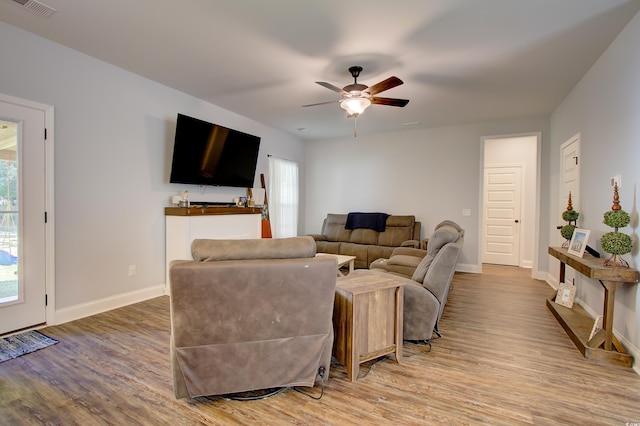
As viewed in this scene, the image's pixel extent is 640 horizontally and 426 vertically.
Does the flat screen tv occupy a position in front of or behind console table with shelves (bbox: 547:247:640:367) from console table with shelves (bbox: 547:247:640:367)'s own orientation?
in front

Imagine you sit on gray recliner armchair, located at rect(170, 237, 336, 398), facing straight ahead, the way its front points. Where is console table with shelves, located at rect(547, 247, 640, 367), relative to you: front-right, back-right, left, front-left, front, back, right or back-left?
right

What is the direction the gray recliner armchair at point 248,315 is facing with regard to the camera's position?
facing away from the viewer

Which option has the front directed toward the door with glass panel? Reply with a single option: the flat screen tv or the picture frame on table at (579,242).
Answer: the picture frame on table

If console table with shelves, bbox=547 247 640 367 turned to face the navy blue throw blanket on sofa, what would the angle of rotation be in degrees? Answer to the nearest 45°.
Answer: approximately 45° to its right

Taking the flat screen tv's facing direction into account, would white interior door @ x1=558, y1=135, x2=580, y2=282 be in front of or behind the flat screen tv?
in front

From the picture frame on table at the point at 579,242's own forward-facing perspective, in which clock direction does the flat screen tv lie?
The flat screen tv is roughly at 1 o'clock from the picture frame on table.

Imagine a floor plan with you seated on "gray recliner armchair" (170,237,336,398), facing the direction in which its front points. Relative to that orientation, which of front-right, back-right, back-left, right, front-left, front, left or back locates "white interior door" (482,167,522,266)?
front-right

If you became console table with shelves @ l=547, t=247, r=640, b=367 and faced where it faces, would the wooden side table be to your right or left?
on your left

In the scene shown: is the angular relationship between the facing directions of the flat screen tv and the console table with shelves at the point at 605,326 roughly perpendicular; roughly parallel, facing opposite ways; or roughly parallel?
roughly parallel, facing opposite ways

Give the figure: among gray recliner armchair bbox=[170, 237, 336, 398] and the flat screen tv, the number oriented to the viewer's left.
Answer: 0

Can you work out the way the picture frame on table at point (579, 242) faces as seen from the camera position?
facing the viewer and to the left of the viewer

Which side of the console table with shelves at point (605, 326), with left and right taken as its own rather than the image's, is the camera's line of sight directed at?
left

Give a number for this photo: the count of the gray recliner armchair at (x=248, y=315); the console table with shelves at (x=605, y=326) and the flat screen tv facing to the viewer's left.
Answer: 1

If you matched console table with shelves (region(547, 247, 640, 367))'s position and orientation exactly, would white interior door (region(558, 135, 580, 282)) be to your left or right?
on your right

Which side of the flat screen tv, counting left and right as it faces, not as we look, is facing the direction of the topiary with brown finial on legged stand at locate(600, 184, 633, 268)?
front

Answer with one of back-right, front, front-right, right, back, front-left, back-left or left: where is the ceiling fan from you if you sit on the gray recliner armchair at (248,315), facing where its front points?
front-right

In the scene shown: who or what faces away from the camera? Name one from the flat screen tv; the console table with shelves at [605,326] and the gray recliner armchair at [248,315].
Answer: the gray recliner armchair
